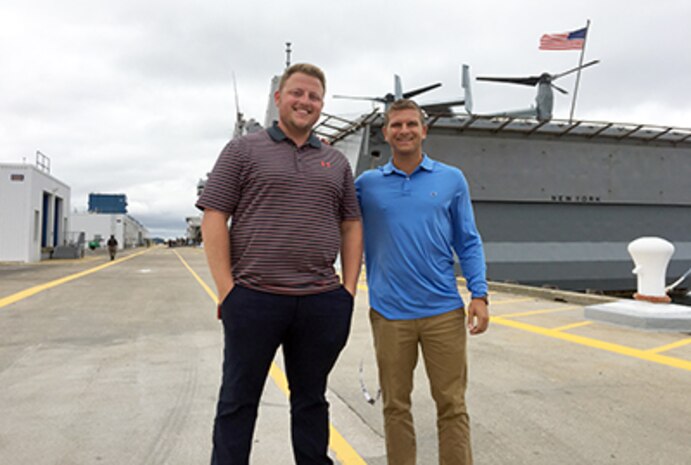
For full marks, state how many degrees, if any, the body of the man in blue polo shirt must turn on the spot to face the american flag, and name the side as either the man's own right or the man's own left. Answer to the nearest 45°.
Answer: approximately 180°

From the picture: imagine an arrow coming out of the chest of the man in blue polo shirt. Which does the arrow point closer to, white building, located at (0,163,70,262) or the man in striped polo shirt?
the man in striped polo shirt

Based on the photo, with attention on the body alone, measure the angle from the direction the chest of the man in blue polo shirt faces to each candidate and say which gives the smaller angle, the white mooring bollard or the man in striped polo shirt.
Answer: the man in striped polo shirt

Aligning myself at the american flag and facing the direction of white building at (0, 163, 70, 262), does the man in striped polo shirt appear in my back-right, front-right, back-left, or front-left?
front-left

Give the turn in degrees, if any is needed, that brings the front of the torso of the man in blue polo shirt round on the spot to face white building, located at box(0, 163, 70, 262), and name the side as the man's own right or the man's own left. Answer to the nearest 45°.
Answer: approximately 135° to the man's own right

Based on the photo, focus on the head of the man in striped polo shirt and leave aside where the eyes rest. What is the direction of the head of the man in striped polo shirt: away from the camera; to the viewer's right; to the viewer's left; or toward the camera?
toward the camera

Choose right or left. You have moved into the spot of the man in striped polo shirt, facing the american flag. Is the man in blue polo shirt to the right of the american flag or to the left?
right

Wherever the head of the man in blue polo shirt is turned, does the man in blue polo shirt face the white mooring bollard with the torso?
no

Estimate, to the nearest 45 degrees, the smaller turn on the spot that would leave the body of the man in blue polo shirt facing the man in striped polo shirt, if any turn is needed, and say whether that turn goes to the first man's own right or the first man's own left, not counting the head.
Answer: approximately 45° to the first man's own right

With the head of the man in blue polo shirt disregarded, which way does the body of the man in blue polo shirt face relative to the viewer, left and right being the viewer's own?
facing the viewer

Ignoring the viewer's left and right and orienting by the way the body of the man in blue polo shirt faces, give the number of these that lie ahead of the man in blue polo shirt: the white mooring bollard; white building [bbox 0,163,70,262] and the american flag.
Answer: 0

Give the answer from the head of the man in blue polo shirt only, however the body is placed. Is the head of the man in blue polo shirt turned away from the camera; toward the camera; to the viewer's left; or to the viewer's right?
toward the camera
